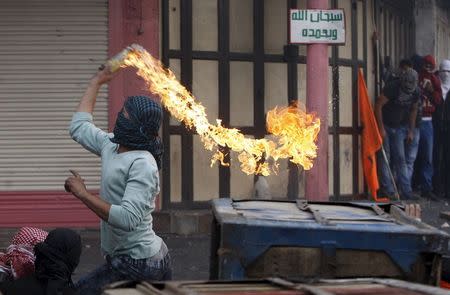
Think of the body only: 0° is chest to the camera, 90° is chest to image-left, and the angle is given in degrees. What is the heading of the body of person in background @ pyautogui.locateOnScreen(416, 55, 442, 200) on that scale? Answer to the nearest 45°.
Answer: approximately 45°

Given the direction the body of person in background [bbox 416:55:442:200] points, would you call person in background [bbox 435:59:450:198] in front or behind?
behind

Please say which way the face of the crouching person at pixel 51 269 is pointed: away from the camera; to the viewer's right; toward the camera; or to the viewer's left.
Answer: away from the camera

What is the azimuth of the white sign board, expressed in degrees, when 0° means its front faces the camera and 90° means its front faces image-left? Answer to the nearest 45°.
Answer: approximately 0°

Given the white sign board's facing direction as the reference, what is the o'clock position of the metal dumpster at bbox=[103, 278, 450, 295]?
The metal dumpster is roughly at 12 o'clock from the white sign board.

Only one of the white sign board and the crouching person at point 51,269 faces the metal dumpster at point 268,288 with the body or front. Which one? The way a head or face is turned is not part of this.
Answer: the white sign board

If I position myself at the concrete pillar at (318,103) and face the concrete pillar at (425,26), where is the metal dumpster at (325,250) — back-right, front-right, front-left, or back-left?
back-right

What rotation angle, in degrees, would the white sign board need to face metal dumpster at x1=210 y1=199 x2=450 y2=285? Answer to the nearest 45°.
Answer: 0° — it already faces it

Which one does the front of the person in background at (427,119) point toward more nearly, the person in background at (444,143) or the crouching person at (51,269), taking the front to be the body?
the crouching person
